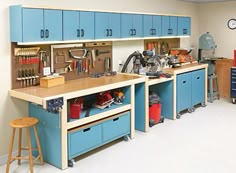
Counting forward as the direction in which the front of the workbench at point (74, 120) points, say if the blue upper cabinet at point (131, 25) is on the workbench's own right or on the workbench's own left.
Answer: on the workbench's own left

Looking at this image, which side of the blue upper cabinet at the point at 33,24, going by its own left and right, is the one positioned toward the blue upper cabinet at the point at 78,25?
left

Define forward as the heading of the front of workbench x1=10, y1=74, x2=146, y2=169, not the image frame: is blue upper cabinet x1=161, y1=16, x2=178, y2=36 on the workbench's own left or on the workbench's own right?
on the workbench's own left

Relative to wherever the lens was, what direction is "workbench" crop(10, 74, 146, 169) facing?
facing the viewer and to the right of the viewer

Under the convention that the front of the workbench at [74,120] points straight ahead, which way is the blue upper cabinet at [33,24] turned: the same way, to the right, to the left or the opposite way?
the same way

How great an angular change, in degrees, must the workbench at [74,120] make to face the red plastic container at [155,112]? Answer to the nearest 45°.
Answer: approximately 90° to its left

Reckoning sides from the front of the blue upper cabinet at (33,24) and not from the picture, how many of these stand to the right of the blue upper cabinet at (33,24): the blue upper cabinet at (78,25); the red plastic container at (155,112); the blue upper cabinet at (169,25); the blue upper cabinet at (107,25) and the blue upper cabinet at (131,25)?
0

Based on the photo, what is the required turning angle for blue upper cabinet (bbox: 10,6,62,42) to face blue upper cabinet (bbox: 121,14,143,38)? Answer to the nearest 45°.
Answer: approximately 90° to its left

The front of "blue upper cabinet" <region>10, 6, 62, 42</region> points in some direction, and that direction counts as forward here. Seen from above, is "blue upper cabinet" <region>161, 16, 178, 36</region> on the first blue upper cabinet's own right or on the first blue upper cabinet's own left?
on the first blue upper cabinet's own left

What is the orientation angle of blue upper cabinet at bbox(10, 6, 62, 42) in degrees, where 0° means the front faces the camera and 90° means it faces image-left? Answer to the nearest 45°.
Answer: approximately 315°

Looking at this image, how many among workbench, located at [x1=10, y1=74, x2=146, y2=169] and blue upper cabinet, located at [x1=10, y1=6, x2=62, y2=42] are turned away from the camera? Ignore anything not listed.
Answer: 0
